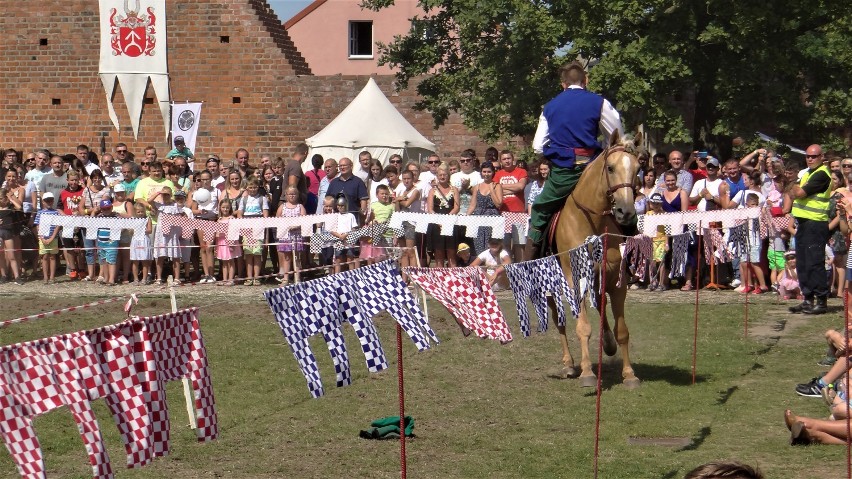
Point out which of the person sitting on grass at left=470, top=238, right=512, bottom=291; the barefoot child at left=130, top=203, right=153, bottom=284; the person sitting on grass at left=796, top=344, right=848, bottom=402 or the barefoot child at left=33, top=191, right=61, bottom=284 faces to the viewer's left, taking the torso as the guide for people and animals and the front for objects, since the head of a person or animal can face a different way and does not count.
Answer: the person sitting on grass at left=796, top=344, right=848, bottom=402

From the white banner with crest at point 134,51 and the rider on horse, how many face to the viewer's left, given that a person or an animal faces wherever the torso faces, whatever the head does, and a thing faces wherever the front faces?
0

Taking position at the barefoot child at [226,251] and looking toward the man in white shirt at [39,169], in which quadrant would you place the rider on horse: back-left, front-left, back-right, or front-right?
back-left

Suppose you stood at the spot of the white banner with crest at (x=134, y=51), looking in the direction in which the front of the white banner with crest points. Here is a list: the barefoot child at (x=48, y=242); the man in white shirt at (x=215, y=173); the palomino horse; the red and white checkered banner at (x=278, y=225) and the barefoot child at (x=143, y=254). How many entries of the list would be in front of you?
5

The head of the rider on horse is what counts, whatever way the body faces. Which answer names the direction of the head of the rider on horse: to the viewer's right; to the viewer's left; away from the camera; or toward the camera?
away from the camera

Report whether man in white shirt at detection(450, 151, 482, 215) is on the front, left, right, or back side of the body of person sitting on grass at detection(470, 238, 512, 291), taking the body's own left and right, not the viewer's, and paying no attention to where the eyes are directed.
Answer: back

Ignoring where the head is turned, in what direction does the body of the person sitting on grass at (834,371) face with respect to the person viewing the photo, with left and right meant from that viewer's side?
facing to the left of the viewer
